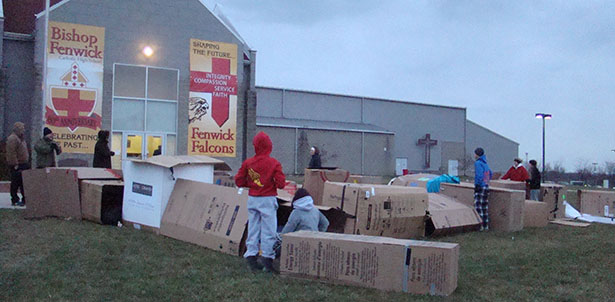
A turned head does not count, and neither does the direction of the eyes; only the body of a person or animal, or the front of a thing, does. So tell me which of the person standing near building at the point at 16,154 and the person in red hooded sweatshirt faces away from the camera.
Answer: the person in red hooded sweatshirt

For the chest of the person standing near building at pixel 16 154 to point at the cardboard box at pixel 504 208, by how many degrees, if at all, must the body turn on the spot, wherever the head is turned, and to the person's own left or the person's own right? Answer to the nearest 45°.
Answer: approximately 45° to the person's own right

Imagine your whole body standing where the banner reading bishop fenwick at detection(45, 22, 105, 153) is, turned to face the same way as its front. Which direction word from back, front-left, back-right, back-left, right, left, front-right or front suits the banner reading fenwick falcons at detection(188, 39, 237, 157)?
left

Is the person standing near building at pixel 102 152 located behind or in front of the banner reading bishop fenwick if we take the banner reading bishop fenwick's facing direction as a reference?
in front

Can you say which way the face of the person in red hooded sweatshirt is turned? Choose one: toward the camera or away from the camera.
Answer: away from the camera

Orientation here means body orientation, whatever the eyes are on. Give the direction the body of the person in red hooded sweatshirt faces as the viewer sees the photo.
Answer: away from the camera

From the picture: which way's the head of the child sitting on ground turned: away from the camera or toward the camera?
away from the camera

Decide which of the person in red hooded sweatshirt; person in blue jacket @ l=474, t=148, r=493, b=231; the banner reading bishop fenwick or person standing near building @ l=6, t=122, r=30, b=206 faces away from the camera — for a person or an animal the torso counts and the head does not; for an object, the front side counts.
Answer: the person in red hooded sweatshirt

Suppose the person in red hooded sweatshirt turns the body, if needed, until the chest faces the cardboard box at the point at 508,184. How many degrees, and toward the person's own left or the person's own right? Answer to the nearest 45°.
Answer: approximately 45° to the person's own right

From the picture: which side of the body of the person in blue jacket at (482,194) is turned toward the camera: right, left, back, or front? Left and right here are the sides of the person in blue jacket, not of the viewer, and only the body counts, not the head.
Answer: left

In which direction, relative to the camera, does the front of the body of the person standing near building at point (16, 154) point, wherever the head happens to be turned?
to the viewer's right

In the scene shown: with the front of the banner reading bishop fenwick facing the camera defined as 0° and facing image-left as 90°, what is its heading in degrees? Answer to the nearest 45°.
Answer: approximately 0°
